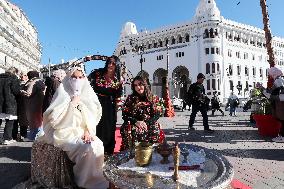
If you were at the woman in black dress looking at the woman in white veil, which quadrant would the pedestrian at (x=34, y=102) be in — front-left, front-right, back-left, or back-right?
back-right

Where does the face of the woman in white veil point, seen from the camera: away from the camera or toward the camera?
toward the camera

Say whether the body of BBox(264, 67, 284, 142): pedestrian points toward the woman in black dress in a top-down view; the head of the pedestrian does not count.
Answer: no

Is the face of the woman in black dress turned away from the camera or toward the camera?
toward the camera

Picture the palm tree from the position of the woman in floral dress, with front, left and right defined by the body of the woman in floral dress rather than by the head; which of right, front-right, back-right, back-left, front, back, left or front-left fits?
back-left

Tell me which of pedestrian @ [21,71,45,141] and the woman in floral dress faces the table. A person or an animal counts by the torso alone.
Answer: the woman in floral dress

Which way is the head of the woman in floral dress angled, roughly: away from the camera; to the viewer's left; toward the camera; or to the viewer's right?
toward the camera

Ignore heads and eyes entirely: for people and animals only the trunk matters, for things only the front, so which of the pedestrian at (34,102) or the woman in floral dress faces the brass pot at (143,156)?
the woman in floral dress

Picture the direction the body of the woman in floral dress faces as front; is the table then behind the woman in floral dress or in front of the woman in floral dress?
in front

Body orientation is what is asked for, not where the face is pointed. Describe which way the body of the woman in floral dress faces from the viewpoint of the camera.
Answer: toward the camera

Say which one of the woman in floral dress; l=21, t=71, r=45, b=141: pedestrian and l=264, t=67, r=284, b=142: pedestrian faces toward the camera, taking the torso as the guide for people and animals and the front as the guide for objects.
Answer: the woman in floral dress
